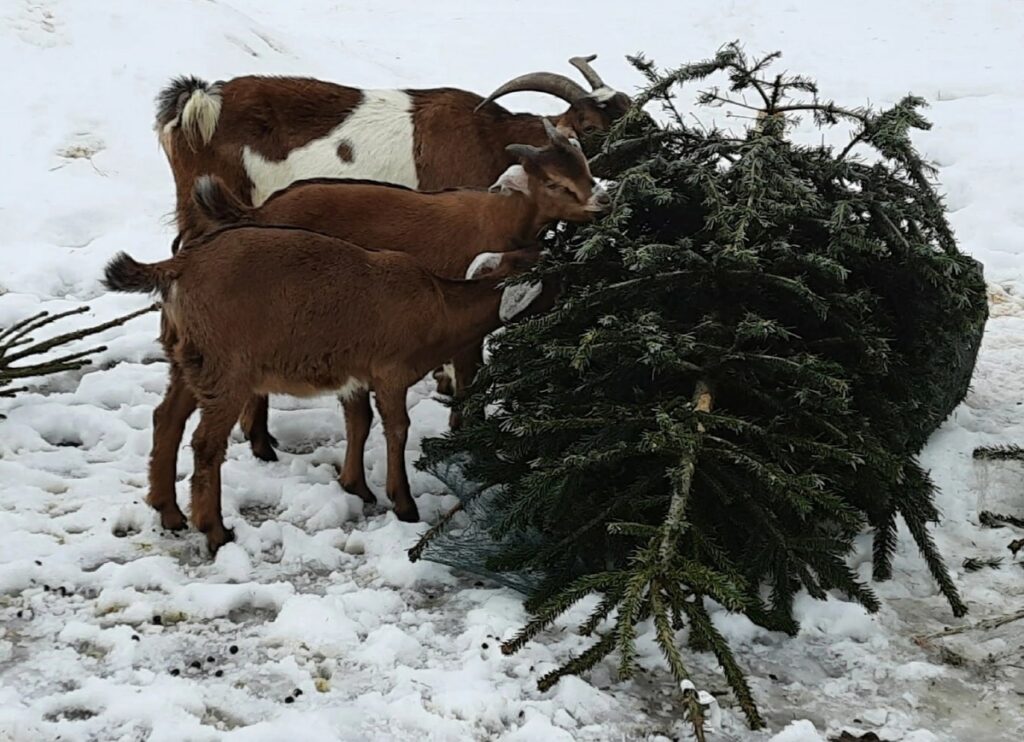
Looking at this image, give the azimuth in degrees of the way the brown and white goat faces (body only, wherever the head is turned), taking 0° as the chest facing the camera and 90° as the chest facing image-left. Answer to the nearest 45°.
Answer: approximately 270°

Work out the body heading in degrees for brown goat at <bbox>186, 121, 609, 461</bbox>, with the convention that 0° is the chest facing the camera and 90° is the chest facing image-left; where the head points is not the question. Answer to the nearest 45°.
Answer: approximately 270°

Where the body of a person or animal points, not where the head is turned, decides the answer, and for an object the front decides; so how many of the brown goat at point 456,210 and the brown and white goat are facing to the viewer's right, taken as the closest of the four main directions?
2

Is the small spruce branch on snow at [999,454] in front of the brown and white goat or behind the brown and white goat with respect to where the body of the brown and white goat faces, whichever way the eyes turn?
in front

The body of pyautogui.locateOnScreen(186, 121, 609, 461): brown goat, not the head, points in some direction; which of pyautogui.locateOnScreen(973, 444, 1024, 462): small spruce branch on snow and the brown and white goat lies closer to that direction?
the small spruce branch on snow

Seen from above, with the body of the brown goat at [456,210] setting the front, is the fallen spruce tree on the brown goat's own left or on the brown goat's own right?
on the brown goat's own right

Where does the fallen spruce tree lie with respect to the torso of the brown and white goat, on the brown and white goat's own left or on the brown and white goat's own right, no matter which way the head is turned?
on the brown and white goat's own right

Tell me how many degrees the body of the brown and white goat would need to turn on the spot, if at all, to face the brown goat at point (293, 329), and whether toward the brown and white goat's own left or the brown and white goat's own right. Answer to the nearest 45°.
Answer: approximately 90° to the brown and white goat's own right

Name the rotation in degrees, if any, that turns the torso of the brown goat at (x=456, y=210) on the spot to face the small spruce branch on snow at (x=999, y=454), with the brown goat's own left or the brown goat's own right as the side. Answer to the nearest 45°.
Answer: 0° — it already faces it
